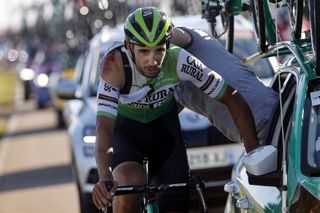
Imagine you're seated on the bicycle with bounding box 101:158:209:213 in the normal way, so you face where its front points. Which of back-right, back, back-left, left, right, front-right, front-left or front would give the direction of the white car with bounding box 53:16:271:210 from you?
back

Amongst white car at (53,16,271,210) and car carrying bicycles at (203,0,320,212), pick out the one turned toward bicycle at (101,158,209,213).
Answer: the white car

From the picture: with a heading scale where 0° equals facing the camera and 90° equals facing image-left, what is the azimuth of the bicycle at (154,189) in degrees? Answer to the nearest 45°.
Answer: approximately 0°

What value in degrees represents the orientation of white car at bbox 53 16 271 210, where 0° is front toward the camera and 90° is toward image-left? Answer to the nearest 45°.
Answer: approximately 0°

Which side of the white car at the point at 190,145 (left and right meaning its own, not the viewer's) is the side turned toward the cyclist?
front
